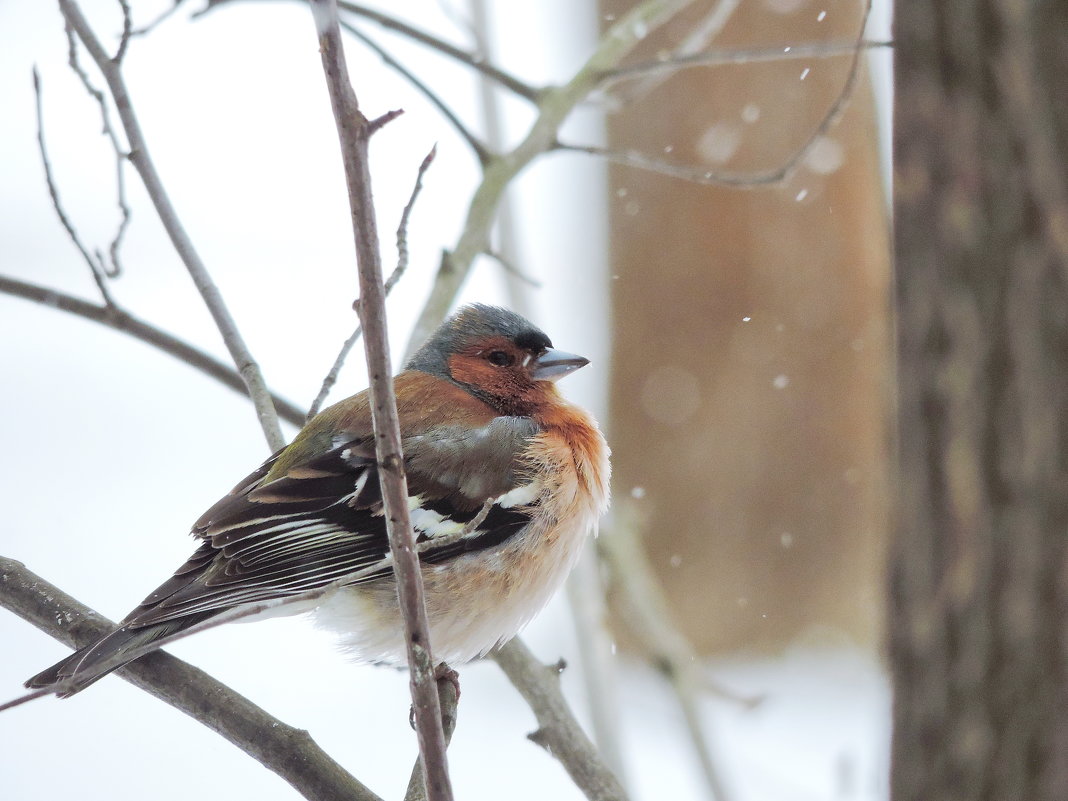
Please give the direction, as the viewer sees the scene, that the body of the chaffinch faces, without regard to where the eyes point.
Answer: to the viewer's right

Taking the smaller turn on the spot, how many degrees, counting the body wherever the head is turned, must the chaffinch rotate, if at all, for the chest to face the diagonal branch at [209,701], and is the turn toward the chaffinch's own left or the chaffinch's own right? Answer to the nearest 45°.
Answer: approximately 135° to the chaffinch's own right
